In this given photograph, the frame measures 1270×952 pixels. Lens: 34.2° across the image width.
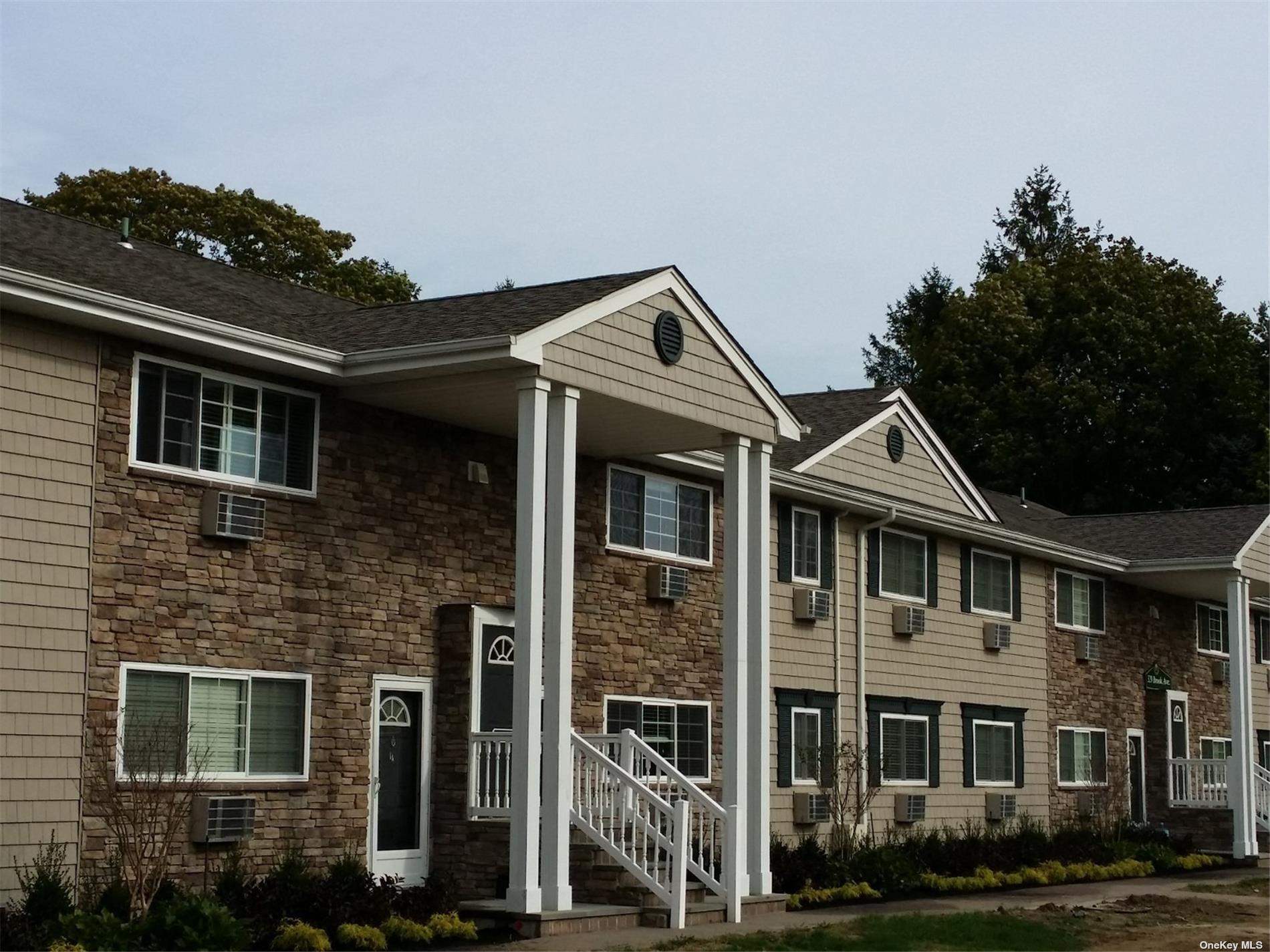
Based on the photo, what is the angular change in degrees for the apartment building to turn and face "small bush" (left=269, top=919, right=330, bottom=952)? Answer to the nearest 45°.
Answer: approximately 45° to its right

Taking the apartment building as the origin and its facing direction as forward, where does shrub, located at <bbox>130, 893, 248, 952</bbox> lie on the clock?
The shrub is roughly at 2 o'clock from the apartment building.

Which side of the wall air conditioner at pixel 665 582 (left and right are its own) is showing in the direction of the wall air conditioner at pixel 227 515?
right

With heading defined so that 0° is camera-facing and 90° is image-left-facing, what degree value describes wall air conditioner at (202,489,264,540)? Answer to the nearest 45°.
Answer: approximately 315°

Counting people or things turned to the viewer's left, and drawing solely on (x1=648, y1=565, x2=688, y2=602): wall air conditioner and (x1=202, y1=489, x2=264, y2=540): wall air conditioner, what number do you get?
0

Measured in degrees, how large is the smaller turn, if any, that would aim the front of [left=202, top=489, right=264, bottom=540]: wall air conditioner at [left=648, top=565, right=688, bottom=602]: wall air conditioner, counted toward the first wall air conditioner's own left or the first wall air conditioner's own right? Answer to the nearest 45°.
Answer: approximately 90° to the first wall air conditioner's own left
